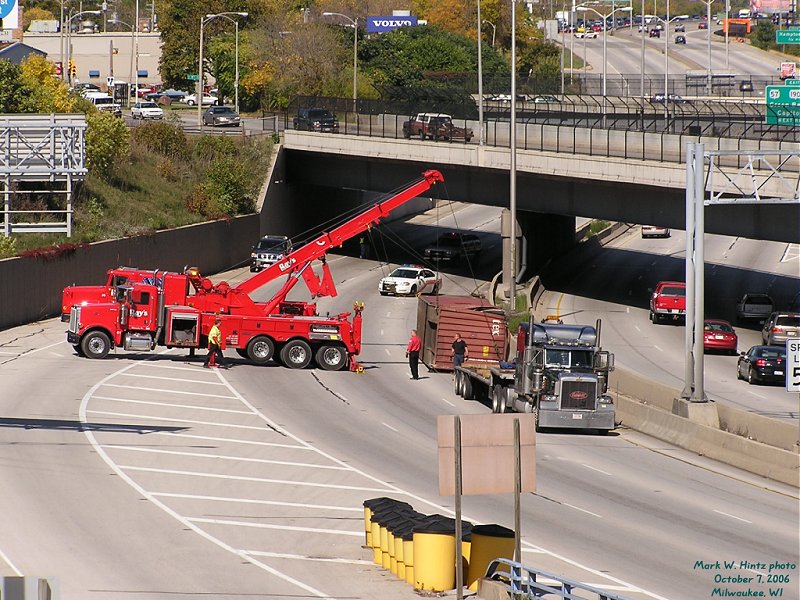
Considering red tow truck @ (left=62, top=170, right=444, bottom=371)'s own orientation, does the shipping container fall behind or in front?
behind

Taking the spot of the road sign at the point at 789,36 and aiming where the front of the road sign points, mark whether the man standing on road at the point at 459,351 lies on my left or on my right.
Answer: on my right

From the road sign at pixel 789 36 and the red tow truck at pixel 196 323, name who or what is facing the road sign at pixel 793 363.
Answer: the road sign at pixel 789 36

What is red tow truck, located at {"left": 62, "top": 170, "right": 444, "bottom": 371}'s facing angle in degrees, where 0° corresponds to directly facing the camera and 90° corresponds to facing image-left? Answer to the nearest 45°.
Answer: approximately 90°

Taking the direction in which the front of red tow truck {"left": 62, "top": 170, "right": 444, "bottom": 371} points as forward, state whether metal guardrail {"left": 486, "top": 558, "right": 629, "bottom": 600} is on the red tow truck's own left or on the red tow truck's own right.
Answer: on the red tow truck's own left

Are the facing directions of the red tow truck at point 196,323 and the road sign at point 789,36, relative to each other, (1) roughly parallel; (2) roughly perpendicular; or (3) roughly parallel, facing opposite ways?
roughly perpendicular

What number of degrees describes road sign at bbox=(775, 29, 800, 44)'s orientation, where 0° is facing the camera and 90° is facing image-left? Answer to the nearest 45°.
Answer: approximately 0°

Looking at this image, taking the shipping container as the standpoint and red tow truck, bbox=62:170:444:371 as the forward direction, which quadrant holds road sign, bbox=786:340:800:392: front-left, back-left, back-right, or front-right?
back-left

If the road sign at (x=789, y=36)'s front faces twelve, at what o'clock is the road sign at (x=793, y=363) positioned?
the road sign at (x=793, y=363) is roughly at 12 o'clock from the road sign at (x=789, y=36).

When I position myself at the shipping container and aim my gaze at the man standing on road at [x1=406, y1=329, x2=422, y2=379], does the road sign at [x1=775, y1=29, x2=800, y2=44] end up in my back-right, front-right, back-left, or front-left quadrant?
back-right

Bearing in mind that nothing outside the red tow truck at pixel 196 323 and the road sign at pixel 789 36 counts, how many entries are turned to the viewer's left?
1
